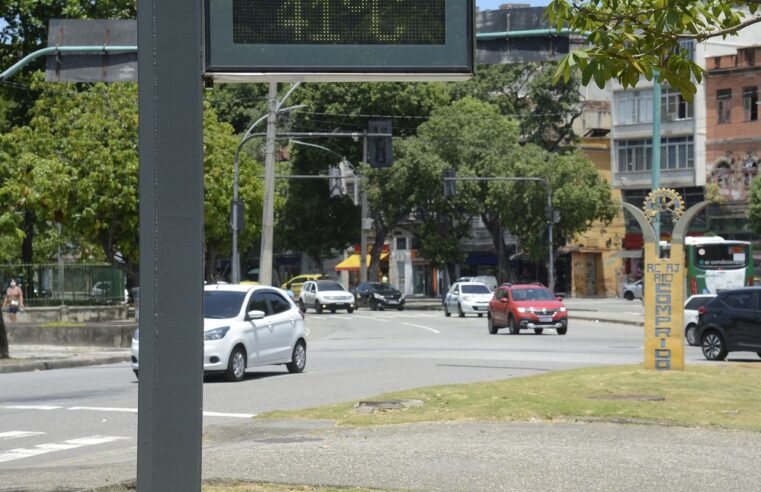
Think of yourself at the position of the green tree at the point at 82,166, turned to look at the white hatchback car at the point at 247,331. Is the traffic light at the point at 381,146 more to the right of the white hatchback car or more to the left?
left

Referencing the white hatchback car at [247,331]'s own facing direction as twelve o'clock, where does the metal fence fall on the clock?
The metal fence is roughly at 4 o'clock from the white hatchback car.

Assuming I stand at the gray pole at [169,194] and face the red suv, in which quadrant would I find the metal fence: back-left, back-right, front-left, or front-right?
front-left

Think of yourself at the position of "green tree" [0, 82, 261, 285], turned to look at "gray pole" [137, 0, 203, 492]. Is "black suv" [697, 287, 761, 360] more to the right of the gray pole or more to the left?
left
